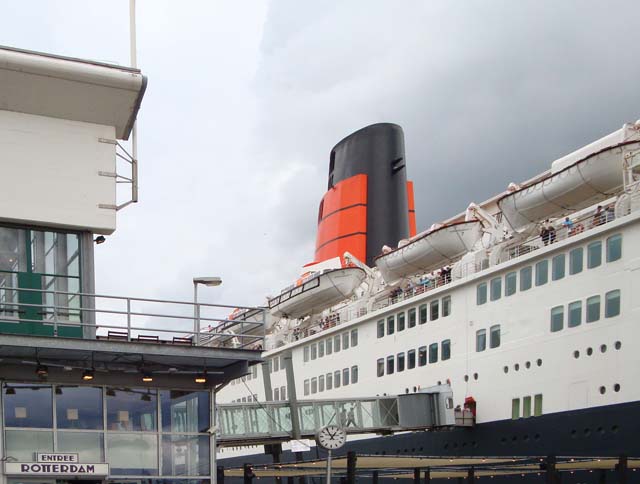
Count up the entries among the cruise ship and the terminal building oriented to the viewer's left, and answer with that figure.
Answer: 0

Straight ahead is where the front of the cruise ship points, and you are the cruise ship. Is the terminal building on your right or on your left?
on your right

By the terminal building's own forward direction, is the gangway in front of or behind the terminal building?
behind

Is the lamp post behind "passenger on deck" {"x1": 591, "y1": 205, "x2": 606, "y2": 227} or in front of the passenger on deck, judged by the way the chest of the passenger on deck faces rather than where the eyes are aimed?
in front

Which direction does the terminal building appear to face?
toward the camera

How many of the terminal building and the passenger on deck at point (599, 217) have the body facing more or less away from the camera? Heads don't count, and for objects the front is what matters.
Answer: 0

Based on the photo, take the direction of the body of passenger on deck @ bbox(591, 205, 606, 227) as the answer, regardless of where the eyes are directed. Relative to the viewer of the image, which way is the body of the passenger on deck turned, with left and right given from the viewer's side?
facing the viewer and to the left of the viewer

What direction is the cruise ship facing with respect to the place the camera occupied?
facing the viewer and to the right of the viewer

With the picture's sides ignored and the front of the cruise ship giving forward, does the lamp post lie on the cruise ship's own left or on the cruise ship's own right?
on the cruise ship's own right
